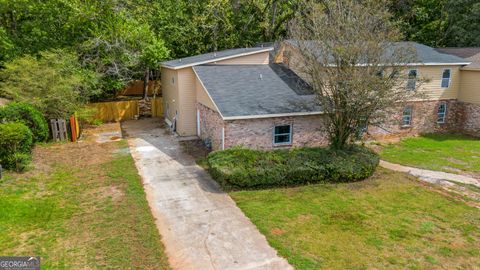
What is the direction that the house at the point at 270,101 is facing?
toward the camera

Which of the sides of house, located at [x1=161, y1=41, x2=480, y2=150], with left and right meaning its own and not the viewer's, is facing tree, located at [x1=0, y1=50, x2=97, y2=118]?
right

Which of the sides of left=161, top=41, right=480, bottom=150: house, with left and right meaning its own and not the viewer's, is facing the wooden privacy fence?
right

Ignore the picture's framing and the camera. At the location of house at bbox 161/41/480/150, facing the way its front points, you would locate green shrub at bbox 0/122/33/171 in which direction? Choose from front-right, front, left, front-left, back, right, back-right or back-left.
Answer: front-right

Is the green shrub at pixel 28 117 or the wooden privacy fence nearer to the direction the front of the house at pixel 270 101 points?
the green shrub

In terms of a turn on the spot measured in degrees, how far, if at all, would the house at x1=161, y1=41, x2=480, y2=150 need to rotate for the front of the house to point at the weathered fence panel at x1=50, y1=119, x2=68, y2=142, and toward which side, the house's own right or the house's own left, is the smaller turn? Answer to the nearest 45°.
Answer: approximately 90° to the house's own right
